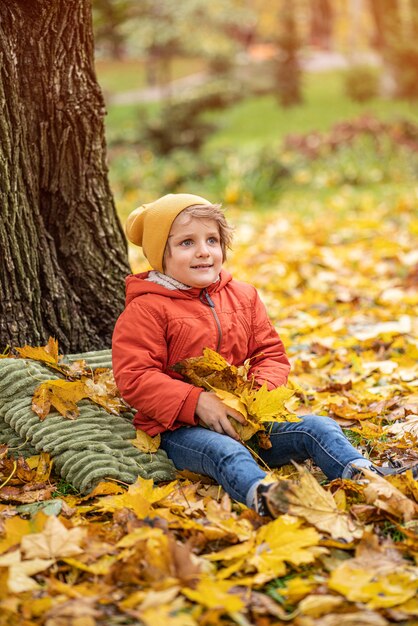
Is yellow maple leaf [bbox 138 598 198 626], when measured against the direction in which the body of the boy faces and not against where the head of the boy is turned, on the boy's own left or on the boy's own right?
on the boy's own right

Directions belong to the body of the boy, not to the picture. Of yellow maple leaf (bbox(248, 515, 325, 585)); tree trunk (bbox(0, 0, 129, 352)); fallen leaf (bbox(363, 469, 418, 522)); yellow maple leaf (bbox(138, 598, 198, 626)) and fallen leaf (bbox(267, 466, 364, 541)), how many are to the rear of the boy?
1

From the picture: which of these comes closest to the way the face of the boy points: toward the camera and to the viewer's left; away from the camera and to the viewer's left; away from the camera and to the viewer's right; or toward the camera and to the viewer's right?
toward the camera and to the viewer's right

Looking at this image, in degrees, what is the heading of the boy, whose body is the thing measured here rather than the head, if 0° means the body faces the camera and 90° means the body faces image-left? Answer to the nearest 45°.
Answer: approximately 315°

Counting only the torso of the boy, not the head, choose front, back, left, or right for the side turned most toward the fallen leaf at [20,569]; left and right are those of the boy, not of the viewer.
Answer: right

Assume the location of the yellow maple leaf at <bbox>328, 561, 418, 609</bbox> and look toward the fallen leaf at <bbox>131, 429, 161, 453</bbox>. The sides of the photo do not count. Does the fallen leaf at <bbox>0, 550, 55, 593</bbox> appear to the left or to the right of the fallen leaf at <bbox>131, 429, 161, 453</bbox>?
left

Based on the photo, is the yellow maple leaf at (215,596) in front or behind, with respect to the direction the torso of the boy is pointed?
in front

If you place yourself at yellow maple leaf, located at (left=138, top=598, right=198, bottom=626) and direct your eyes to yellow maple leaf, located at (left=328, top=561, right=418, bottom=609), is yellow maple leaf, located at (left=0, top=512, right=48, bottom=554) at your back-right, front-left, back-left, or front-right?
back-left

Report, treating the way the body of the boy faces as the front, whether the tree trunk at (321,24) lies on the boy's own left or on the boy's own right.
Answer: on the boy's own left

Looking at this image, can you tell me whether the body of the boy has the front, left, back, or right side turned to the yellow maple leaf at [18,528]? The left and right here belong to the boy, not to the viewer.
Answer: right

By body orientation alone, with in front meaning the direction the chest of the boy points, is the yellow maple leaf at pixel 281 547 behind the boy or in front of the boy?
in front
